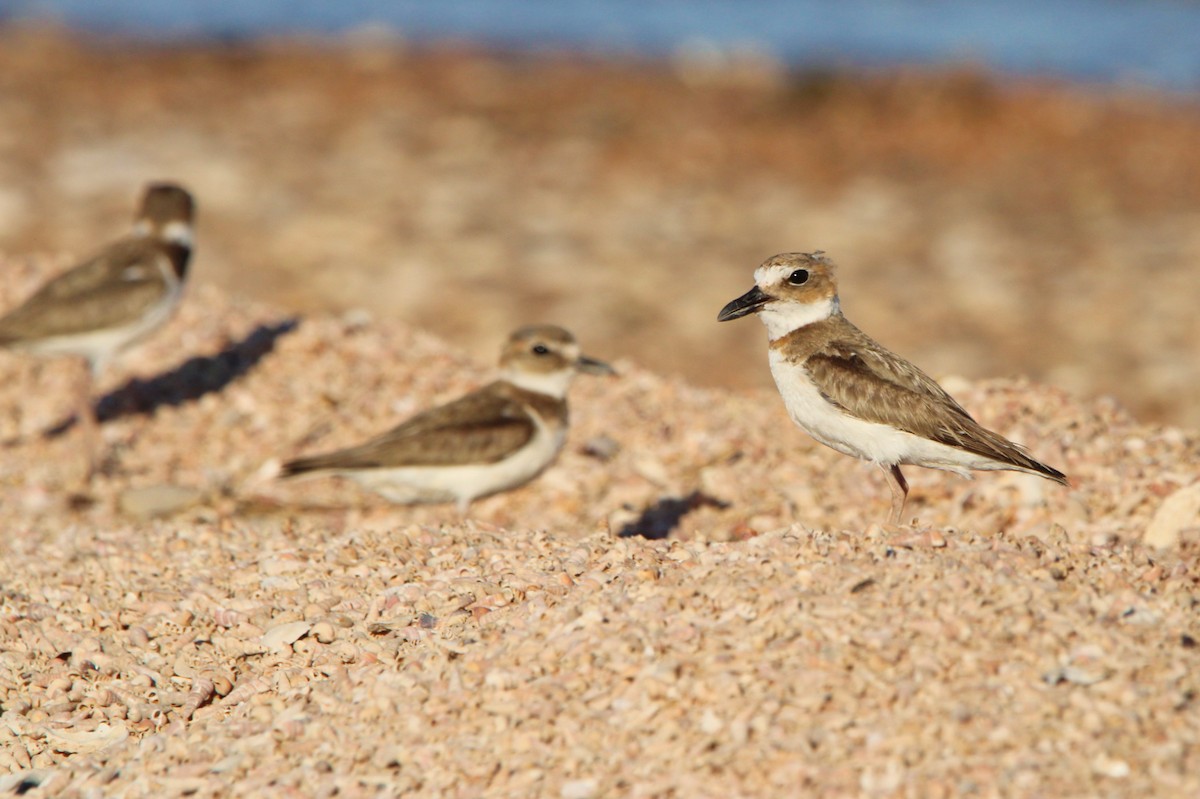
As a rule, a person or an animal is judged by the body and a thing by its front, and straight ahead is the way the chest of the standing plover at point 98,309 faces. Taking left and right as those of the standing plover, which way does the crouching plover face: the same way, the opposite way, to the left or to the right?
the same way

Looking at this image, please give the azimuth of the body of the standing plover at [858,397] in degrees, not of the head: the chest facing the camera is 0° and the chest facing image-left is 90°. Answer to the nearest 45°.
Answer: approximately 90°

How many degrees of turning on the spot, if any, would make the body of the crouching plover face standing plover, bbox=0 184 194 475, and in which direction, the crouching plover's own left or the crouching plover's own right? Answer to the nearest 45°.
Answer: approximately 135° to the crouching plover's own left

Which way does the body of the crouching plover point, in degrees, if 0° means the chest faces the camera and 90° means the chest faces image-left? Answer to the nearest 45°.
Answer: approximately 270°

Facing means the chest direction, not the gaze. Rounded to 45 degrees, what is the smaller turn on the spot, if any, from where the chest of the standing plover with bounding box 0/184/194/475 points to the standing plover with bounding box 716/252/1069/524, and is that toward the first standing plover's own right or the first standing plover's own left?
approximately 45° to the first standing plover's own right

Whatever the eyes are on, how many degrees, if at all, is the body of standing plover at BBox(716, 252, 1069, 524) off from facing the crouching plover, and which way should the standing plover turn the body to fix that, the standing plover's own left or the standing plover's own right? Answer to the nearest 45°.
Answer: approximately 45° to the standing plover's own right

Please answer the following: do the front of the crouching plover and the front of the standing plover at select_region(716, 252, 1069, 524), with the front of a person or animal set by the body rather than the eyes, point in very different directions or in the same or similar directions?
very different directions

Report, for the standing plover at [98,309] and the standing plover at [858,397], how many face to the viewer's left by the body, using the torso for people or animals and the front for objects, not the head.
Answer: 1

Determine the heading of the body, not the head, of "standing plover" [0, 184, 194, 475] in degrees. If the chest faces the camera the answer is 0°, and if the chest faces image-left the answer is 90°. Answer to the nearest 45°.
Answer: approximately 270°

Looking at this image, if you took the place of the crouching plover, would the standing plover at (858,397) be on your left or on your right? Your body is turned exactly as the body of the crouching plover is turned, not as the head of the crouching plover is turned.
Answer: on your right

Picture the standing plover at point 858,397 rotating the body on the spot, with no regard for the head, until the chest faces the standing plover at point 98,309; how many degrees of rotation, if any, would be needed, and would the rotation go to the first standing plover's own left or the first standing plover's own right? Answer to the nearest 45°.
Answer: approximately 45° to the first standing plover's own right
